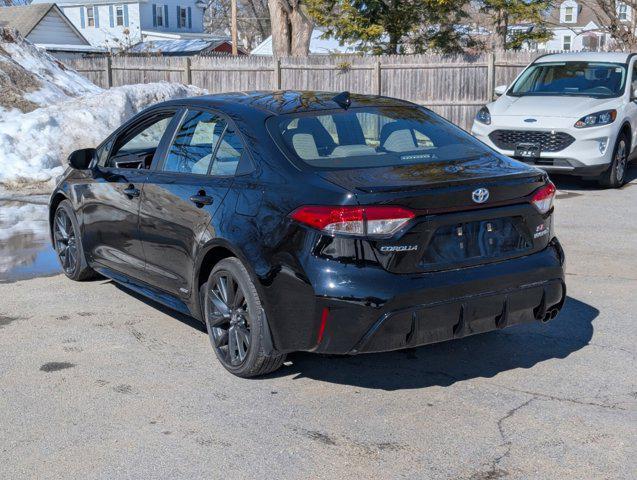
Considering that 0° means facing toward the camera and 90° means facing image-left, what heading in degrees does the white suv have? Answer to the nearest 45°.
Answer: approximately 45°

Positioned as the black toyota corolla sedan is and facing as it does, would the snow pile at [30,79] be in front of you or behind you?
in front

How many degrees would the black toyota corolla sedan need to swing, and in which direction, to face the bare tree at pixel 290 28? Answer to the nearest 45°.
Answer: approximately 45° to its right

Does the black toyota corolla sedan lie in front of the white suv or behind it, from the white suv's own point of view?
in front

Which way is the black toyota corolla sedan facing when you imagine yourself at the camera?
facing away from the viewer and to the left of the viewer

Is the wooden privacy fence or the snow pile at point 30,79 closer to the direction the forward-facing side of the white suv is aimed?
the snow pile

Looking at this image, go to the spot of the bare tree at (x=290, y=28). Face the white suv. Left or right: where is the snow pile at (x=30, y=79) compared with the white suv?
right

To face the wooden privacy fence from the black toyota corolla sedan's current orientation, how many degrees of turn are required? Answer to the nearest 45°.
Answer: approximately 45° to its right
